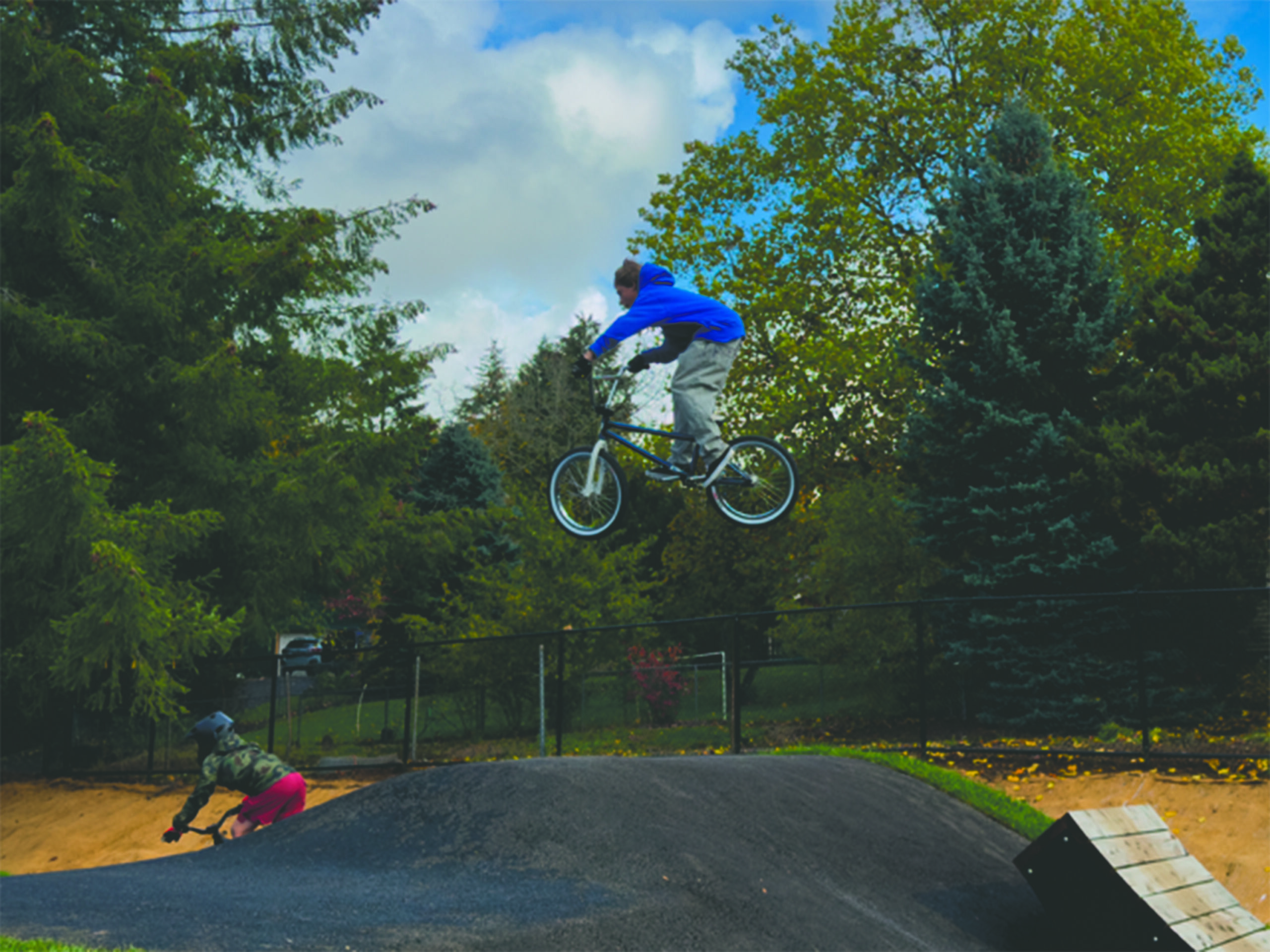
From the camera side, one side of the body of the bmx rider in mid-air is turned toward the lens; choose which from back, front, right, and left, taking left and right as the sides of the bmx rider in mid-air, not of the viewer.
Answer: left

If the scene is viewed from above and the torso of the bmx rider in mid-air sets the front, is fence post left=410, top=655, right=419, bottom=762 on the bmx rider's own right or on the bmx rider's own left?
on the bmx rider's own right

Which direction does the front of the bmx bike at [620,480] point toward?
to the viewer's left

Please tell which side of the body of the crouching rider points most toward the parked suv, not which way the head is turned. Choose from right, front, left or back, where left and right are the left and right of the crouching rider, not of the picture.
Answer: right

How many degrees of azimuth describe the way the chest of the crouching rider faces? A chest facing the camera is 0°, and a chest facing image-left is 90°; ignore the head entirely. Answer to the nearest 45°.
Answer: approximately 90°

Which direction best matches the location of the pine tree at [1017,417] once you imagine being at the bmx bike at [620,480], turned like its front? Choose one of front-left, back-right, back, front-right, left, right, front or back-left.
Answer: back-right

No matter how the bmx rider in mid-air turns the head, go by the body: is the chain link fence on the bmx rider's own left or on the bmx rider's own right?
on the bmx rider's own right

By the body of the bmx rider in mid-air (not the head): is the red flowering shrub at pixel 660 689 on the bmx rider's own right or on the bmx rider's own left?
on the bmx rider's own right
